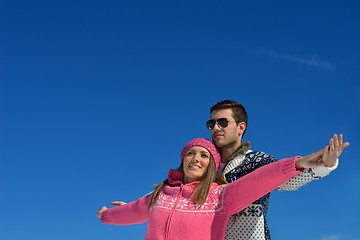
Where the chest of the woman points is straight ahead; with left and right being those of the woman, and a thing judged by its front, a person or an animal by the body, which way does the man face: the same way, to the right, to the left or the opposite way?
the same way

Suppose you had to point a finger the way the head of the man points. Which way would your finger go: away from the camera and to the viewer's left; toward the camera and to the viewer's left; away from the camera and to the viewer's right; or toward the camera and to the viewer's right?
toward the camera and to the viewer's left

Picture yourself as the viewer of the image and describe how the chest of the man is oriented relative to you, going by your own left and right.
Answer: facing the viewer and to the left of the viewer
